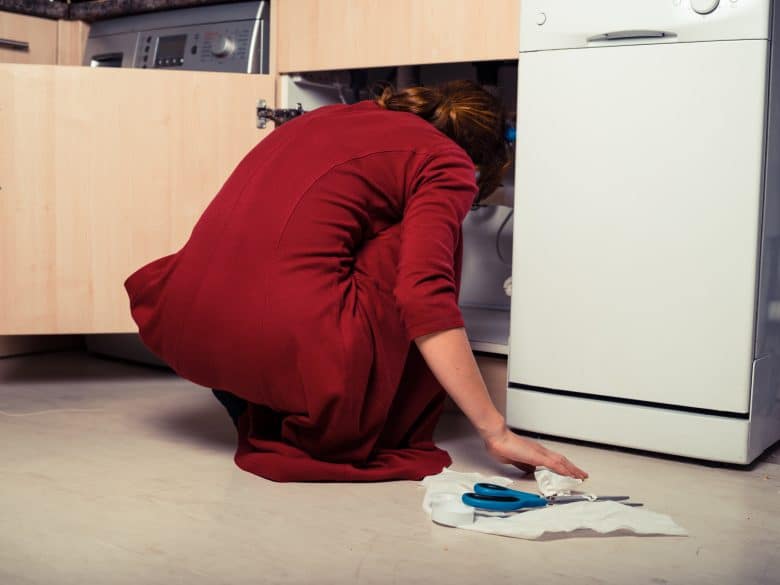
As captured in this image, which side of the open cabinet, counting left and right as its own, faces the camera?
front

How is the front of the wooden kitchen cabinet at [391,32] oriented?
toward the camera

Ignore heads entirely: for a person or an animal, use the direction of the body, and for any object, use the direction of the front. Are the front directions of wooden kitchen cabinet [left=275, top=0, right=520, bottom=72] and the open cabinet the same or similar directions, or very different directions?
same or similar directions

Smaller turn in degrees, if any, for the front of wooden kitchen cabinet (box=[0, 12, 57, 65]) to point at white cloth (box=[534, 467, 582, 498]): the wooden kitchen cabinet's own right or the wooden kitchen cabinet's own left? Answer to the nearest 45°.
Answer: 0° — it already faces it

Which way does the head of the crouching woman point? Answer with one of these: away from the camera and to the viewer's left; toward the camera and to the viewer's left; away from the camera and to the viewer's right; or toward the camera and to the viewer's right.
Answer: away from the camera and to the viewer's right

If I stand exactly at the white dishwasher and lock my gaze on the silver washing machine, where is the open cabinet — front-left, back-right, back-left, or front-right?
front-right

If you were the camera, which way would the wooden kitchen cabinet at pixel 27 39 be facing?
facing the viewer and to the right of the viewer

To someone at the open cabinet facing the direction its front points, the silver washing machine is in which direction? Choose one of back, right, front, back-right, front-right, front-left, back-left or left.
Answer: right

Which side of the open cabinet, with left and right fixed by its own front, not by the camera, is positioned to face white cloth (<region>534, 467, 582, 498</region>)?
front

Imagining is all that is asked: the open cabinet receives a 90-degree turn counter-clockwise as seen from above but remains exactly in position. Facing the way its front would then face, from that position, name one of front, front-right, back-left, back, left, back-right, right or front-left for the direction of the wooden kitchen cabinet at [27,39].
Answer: back

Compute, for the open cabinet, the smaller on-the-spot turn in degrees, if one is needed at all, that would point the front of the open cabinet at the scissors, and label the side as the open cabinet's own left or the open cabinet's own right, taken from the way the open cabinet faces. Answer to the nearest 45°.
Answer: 0° — it already faces it

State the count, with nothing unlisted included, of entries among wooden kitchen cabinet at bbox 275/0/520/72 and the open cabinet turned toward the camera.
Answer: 2
